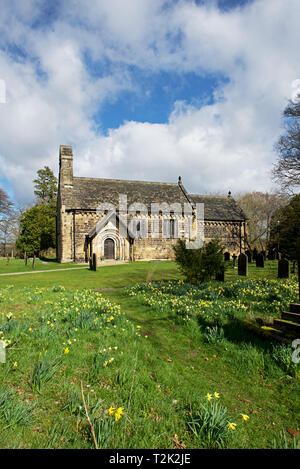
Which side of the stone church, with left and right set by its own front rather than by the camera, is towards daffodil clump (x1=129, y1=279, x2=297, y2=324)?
front

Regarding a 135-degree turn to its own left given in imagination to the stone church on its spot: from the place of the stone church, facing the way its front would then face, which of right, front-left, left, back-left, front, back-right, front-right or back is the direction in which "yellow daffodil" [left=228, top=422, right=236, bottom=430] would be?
back-right

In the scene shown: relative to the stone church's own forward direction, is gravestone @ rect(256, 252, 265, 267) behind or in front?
in front

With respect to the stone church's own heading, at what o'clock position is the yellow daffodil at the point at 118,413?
The yellow daffodil is roughly at 12 o'clock from the stone church.

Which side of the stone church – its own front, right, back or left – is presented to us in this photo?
front

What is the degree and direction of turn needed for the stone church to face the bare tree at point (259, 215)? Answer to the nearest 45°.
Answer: approximately 135° to its left

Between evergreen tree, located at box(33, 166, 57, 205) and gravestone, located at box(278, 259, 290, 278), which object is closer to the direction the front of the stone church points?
the gravestone

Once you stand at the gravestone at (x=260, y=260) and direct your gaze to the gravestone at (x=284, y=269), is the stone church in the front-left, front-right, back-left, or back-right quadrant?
back-right

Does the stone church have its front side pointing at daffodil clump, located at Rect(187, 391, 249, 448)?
yes
